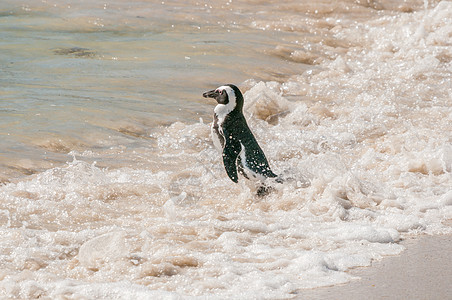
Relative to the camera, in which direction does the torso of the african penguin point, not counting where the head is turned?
to the viewer's left
